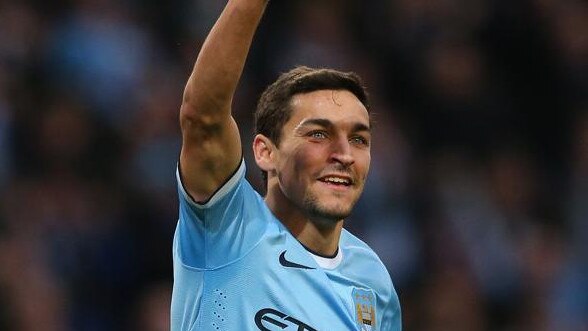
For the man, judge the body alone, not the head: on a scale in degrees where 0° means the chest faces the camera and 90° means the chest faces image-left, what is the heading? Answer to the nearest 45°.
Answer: approximately 315°

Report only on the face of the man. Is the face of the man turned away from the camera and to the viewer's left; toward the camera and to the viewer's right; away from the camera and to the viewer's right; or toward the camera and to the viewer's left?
toward the camera and to the viewer's right
